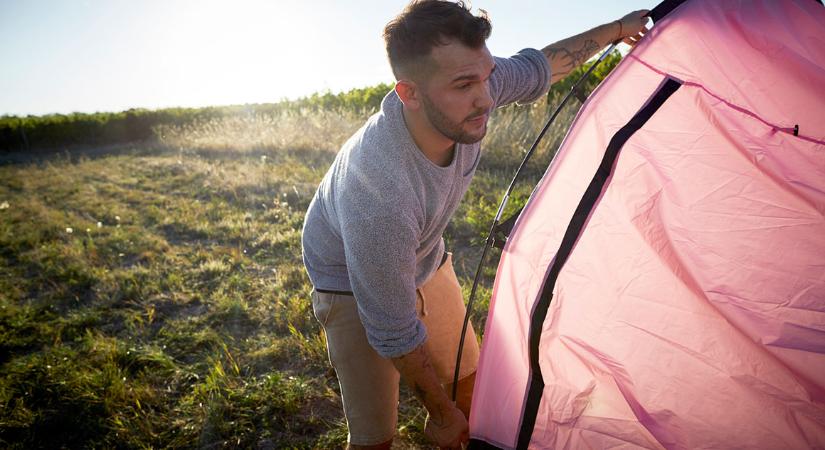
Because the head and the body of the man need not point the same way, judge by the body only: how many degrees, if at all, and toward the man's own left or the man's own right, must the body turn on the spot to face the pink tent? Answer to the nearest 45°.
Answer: approximately 45° to the man's own left

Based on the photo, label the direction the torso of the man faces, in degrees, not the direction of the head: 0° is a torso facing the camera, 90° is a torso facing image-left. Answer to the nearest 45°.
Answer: approximately 315°
